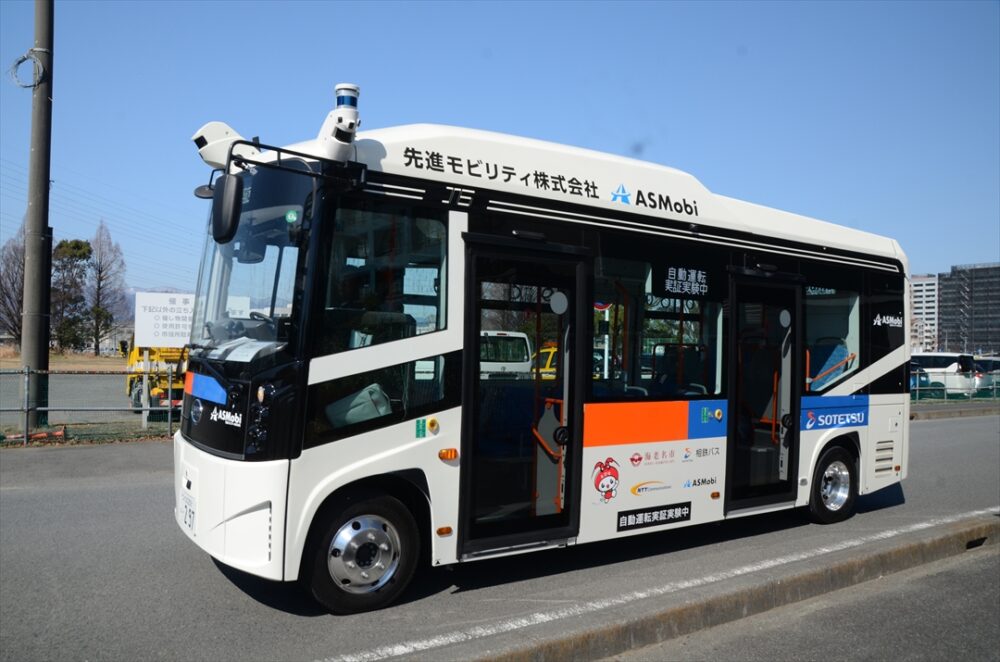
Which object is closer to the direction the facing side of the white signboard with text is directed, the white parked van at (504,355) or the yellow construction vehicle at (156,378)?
the white parked van

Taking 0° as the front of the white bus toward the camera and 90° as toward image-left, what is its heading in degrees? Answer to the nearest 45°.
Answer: approximately 45°

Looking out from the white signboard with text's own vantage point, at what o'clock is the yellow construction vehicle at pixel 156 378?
The yellow construction vehicle is roughly at 6 o'clock from the white signboard with text.

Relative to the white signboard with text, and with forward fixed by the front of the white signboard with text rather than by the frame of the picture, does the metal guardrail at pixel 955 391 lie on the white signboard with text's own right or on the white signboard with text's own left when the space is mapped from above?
on the white signboard with text's own left

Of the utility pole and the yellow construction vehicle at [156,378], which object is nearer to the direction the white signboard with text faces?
the utility pole

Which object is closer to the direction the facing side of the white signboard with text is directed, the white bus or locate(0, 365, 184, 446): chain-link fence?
the white bus

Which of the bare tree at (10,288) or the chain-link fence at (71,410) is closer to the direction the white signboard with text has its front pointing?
the chain-link fence
